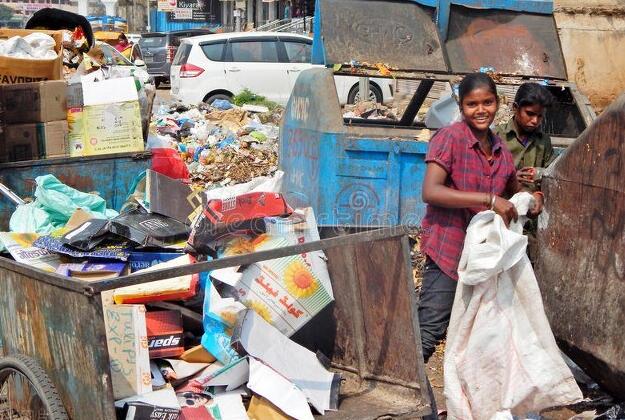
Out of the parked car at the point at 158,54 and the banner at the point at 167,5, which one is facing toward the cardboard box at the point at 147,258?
the banner

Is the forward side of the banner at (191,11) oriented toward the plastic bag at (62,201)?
yes

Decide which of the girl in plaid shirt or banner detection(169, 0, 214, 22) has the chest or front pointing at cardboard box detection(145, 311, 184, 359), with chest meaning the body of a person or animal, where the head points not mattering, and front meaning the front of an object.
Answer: the banner

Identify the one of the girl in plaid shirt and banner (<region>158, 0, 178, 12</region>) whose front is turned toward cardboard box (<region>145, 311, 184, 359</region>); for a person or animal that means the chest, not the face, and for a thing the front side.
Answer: the banner

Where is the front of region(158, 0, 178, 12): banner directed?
toward the camera

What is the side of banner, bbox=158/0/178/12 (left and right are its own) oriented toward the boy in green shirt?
front

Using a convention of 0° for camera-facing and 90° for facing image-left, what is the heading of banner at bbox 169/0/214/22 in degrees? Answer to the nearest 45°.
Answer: approximately 0°

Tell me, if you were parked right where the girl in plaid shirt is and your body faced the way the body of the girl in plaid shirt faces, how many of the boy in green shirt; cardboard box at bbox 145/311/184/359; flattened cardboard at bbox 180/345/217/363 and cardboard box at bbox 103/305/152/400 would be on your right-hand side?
3

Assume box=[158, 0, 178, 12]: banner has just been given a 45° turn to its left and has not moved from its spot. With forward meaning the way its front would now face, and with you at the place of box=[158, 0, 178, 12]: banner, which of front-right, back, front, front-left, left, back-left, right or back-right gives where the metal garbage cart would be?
front-right

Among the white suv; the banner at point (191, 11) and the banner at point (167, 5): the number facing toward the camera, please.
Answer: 2

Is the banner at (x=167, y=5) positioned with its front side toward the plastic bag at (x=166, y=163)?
yes

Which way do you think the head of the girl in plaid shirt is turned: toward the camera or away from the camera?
toward the camera

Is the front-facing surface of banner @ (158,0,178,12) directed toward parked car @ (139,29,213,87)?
yes

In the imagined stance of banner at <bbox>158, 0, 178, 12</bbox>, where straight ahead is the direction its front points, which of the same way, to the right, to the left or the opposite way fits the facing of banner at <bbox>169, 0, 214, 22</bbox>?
the same way

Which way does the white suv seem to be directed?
to the viewer's right
